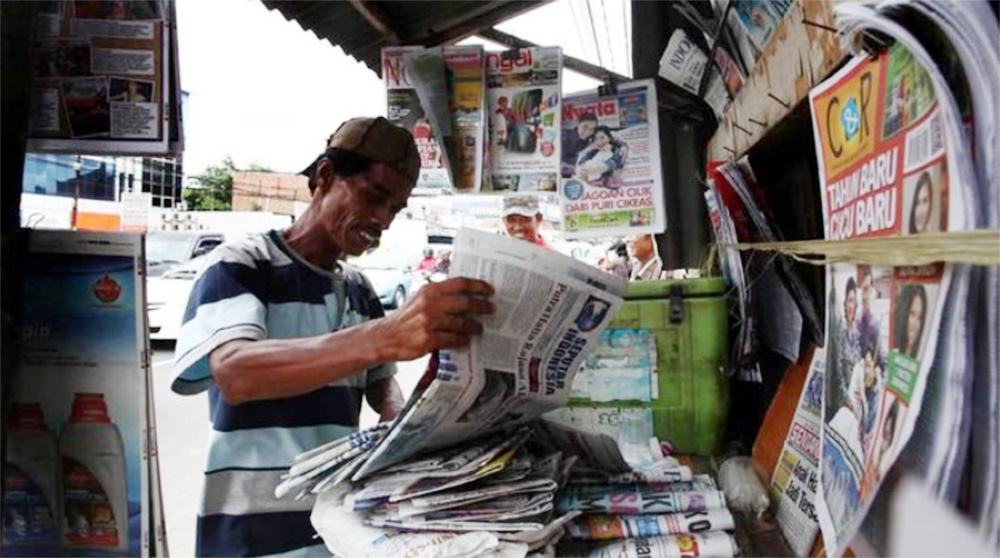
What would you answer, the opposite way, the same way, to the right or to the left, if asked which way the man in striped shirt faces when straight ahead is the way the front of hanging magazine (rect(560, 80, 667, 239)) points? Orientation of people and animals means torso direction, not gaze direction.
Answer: to the left

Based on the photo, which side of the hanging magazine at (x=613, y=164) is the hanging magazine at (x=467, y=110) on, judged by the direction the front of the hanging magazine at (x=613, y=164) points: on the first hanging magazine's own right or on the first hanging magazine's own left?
on the first hanging magazine's own right

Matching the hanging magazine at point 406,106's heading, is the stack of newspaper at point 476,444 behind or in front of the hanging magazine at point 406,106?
in front

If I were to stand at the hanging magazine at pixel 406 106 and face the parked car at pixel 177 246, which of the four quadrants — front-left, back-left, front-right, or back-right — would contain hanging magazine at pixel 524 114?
back-right

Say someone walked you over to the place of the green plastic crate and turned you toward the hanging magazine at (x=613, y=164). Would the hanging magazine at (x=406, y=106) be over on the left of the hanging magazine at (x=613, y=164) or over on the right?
left

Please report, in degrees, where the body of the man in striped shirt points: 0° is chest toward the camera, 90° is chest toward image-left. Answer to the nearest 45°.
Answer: approximately 315°

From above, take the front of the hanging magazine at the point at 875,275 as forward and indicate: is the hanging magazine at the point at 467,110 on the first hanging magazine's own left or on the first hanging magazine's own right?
on the first hanging magazine's own right

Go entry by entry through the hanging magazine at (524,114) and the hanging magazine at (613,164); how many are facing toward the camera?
2

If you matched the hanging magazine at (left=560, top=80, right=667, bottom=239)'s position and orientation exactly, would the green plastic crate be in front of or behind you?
in front
